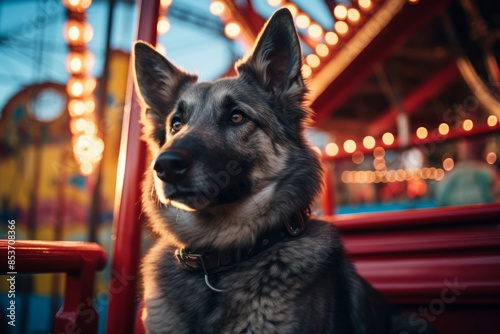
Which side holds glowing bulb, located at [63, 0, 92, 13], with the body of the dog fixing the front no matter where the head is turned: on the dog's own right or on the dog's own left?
on the dog's own right

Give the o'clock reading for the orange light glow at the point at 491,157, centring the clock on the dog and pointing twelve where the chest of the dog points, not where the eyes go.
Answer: The orange light glow is roughly at 6 o'clock from the dog.

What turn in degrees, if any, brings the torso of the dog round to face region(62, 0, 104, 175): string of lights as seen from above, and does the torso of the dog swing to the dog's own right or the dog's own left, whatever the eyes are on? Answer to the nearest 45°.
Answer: approximately 90° to the dog's own right

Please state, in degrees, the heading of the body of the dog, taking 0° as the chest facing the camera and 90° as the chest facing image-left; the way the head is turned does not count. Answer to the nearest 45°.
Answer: approximately 45°

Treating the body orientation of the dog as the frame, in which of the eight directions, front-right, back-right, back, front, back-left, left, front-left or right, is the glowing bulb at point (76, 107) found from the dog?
right

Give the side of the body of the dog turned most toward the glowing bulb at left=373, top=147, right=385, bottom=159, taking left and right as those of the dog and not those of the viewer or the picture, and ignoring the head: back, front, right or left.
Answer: back
